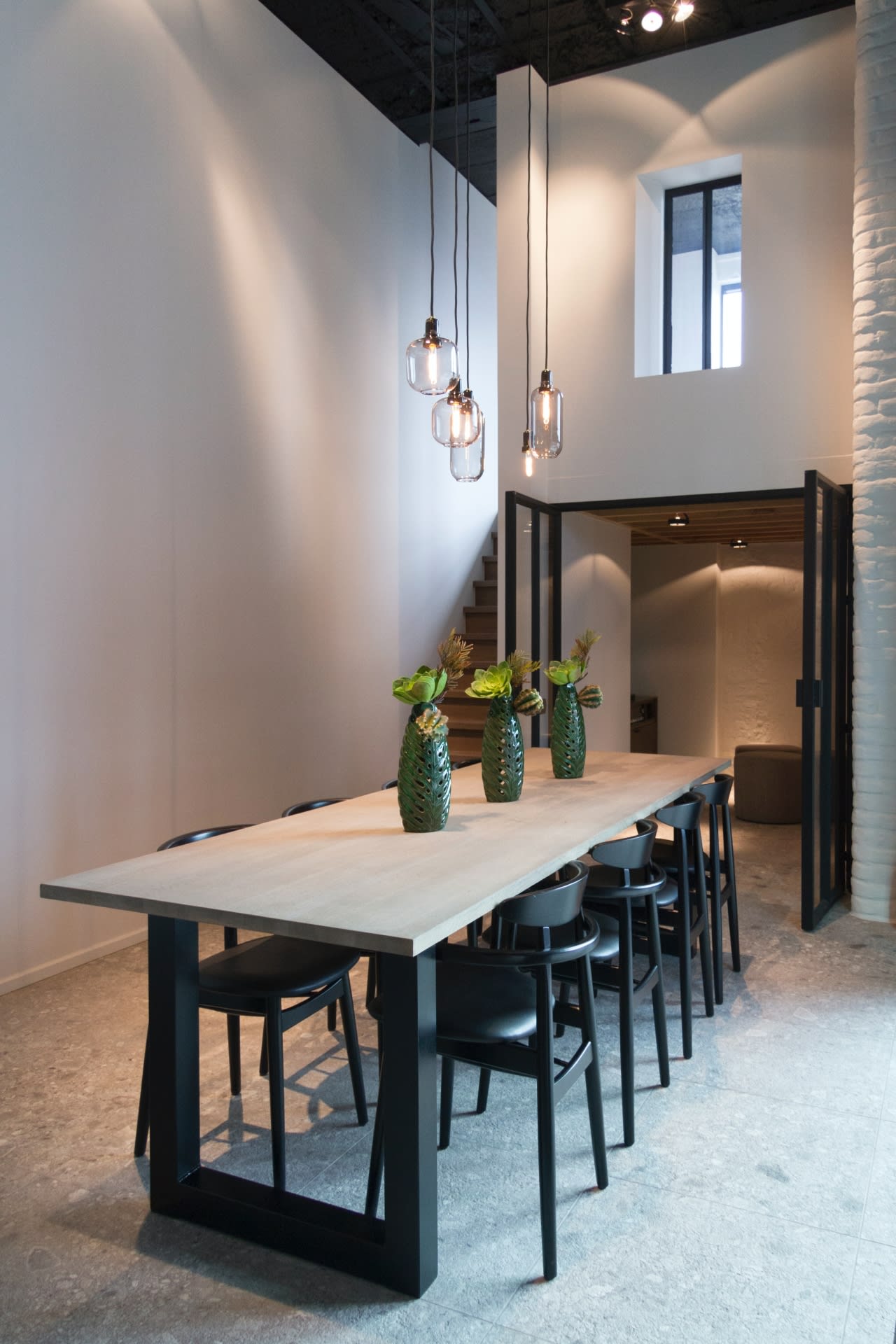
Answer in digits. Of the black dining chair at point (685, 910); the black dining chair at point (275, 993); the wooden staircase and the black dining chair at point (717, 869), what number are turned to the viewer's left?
2

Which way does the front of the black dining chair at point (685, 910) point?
to the viewer's left

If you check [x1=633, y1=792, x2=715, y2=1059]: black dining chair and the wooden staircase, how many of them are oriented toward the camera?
1

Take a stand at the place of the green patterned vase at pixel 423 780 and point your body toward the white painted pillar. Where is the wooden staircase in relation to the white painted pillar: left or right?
left

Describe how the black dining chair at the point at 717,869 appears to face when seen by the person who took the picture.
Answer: facing to the left of the viewer

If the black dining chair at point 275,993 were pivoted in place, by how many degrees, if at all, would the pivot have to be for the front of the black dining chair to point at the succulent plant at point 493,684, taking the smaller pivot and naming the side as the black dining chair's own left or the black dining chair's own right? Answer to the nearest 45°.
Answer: approximately 90° to the black dining chair's own left

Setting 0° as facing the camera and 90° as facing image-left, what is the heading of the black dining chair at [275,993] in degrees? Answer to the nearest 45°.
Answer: approximately 315°

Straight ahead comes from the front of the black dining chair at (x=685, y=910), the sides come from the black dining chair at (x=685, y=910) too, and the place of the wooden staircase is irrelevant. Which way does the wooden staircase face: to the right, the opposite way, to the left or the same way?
to the left

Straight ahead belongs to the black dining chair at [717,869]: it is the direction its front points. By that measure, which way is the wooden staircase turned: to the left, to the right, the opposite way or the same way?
to the left
